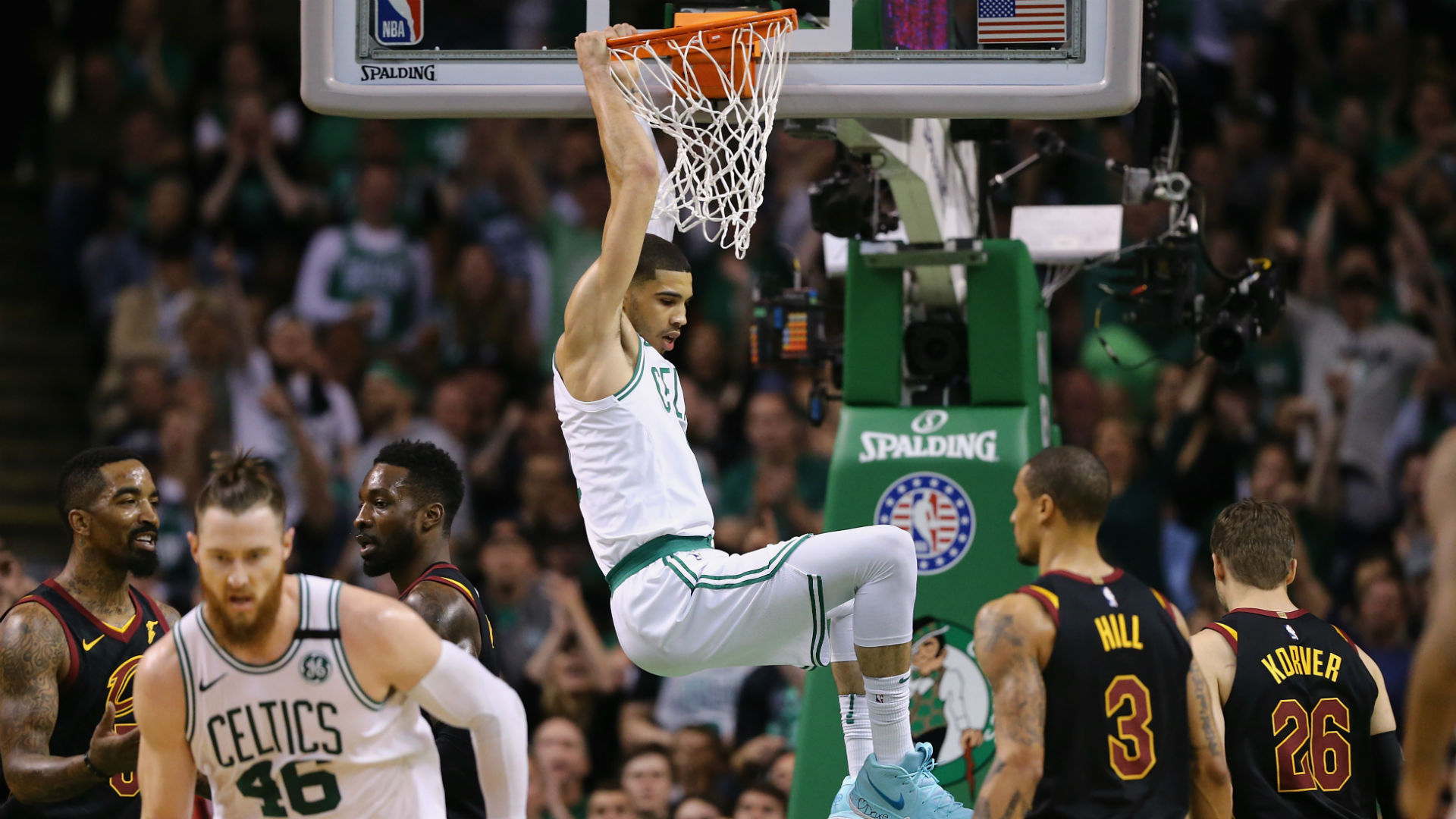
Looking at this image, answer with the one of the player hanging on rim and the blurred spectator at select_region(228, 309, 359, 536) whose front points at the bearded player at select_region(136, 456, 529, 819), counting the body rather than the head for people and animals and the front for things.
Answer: the blurred spectator

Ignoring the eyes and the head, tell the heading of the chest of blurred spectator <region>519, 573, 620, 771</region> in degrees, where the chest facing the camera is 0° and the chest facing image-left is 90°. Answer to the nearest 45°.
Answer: approximately 0°

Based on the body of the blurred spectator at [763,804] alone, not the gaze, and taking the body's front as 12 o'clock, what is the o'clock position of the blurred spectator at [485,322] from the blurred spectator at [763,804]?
the blurred spectator at [485,322] is roughly at 5 o'clock from the blurred spectator at [763,804].

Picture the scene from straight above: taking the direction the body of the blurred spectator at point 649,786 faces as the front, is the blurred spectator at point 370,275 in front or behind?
behind

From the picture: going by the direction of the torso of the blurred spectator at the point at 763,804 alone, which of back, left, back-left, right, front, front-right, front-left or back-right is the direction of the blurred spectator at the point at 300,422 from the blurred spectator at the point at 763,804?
back-right

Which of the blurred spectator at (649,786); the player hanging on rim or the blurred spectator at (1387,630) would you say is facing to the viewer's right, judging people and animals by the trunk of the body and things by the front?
the player hanging on rim

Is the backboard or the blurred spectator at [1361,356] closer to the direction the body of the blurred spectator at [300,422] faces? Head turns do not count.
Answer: the backboard

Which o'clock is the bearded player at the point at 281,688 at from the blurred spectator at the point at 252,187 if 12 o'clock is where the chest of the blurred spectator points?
The bearded player is roughly at 12 o'clock from the blurred spectator.
